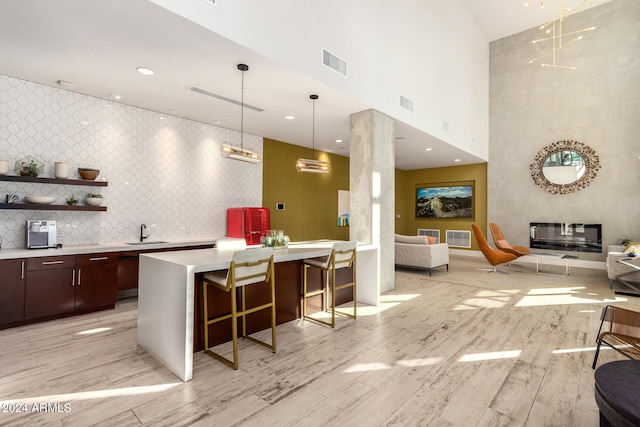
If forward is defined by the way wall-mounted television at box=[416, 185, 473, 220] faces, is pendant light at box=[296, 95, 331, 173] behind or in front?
in front

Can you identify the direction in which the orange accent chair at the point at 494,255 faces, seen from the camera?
facing to the right of the viewer

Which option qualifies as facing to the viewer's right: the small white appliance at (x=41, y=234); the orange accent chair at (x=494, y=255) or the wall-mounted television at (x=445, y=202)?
the orange accent chair

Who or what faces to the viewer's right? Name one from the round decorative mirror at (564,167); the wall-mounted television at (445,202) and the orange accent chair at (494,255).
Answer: the orange accent chair

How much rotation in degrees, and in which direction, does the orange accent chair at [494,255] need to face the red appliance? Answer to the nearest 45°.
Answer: approximately 135° to its right

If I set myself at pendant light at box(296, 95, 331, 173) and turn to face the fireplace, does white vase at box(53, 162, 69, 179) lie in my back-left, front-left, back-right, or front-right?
back-left
